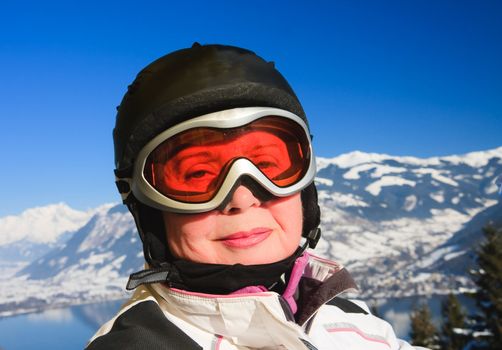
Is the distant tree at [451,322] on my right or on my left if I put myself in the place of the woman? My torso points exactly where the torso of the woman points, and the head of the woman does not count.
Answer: on my left

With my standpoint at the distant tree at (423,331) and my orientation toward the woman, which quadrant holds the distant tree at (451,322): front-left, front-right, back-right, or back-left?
back-left

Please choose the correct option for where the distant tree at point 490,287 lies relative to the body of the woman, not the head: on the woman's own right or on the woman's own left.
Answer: on the woman's own left

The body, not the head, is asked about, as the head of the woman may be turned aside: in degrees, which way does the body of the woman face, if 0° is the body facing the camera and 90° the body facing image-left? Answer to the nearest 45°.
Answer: approximately 315°

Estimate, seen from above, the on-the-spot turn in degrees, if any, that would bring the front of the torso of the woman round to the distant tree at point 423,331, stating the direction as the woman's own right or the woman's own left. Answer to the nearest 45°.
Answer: approximately 135° to the woman's own left
